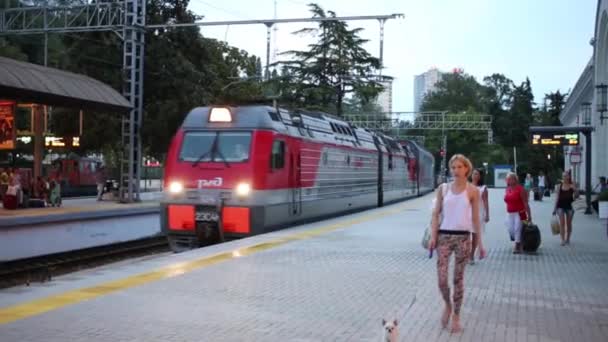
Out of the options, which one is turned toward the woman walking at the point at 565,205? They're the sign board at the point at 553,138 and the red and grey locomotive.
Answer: the sign board

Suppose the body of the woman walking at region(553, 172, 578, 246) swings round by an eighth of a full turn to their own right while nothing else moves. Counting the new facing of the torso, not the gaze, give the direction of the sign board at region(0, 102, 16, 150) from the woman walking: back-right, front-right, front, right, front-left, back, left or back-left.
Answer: front-right

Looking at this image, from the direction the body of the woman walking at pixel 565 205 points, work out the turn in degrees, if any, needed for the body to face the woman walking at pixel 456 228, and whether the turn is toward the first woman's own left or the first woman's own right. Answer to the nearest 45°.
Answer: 0° — they already face them

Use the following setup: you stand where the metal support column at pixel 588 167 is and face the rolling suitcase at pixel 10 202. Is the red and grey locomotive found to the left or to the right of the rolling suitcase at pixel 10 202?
left

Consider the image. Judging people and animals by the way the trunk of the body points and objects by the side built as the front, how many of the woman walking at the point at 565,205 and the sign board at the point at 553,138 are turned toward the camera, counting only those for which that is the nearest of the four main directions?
2

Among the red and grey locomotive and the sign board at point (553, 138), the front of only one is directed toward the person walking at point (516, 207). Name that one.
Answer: the sign board
